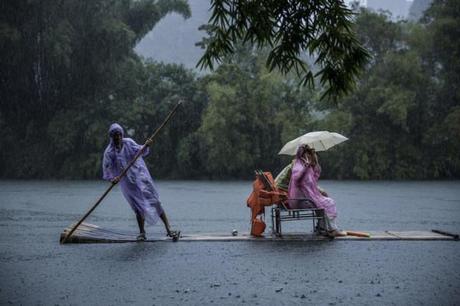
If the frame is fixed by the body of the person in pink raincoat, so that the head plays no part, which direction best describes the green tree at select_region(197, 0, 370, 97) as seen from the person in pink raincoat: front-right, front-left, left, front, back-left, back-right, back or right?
right

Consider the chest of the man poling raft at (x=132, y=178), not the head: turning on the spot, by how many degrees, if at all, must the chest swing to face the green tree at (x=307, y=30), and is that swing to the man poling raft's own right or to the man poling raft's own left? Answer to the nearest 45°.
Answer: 0° — they already face it

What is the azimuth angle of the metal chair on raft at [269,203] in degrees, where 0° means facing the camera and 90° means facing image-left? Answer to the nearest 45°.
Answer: approximately 270°

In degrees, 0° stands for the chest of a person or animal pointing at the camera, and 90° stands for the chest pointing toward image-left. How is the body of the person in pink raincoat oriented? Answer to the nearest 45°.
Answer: approximately 270°

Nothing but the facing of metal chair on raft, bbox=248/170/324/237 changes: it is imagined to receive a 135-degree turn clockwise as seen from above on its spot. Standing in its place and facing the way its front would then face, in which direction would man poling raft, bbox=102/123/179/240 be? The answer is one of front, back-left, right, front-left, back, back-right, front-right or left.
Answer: front-right
